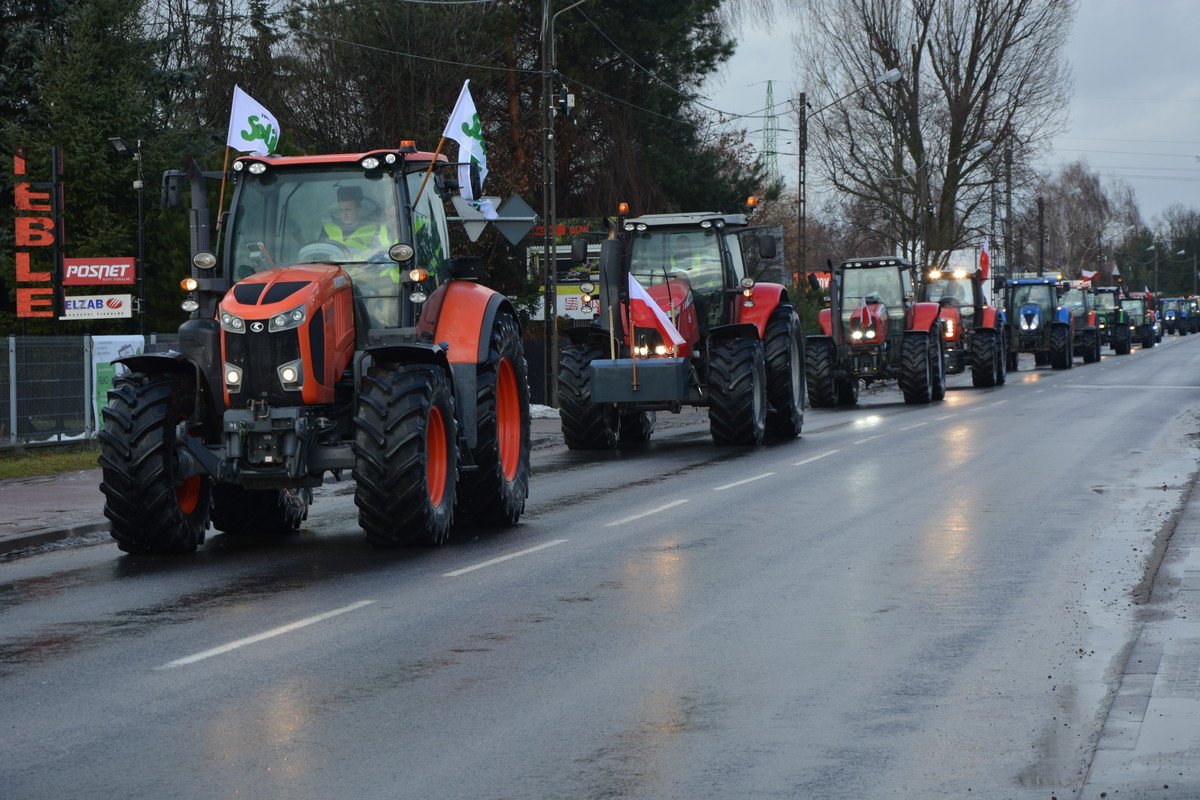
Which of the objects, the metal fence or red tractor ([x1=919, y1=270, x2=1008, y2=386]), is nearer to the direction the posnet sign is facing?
the metal fence

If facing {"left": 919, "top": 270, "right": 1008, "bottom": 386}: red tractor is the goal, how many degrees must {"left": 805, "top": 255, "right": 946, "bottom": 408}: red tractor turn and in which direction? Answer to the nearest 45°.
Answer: approximately 180°

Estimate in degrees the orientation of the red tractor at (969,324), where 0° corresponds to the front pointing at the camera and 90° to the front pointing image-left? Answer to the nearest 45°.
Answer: approximately 0°

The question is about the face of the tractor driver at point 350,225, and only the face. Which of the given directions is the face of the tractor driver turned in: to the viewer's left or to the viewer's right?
to the viewer's left

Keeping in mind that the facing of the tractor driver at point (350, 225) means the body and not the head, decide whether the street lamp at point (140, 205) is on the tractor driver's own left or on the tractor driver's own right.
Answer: on the tractor driver's own right

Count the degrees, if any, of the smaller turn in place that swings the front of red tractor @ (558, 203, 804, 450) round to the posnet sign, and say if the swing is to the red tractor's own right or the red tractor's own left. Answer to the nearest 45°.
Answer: approximately 90° to the red tractor's own right

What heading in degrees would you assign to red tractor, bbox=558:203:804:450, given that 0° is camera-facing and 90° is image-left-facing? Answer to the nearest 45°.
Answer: approximately 45°

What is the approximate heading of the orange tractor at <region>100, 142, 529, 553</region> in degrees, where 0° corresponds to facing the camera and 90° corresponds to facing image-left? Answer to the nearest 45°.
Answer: approximately 45°

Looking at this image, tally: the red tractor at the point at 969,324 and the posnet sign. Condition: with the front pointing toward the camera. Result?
2

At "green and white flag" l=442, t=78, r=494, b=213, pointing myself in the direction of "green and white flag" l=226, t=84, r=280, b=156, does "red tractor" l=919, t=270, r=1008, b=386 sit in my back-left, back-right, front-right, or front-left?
back-right
